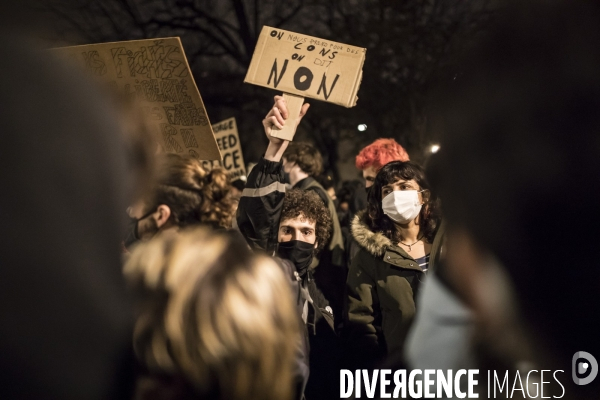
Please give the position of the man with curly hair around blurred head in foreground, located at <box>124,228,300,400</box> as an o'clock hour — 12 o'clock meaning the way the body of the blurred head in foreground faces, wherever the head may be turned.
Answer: The man with curly hair is roughly at 12 o'clock from the blurred head in foreground.

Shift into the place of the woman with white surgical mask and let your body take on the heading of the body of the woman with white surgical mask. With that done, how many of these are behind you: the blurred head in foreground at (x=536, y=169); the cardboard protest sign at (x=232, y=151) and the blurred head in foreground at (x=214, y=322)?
1

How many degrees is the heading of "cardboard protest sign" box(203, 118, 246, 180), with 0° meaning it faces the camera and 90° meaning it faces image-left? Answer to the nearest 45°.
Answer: approximately 0°

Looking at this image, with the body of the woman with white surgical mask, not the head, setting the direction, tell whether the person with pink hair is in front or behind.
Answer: behind

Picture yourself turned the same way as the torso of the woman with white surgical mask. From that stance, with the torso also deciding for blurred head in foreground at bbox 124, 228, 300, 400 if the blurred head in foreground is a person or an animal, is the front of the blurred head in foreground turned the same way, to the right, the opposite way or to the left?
the opposite way

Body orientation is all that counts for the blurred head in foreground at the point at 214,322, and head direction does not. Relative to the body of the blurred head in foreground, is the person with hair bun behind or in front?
in front

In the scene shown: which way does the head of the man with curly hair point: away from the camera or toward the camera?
toward the camera

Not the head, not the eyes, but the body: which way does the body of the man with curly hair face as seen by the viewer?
toward the camera

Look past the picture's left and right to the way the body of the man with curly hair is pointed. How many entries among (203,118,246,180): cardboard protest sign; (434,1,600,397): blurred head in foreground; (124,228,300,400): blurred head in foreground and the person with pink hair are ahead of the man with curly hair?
2

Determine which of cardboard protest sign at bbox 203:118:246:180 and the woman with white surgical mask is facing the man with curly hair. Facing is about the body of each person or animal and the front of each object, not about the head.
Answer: the cardboard protest sign

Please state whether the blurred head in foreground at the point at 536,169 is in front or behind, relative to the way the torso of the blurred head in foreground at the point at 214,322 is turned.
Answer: behind

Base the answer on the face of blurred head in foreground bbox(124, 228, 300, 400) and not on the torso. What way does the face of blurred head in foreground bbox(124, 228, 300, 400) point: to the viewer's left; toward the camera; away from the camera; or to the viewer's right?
away from the camera

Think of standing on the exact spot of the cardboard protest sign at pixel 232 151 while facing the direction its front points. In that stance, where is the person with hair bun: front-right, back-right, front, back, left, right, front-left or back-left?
front

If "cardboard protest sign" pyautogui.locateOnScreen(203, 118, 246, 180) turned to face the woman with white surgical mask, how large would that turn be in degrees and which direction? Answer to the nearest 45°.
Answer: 0° — it already faces them

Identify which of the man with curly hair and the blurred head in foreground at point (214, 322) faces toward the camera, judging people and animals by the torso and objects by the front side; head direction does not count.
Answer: the man with curly hair

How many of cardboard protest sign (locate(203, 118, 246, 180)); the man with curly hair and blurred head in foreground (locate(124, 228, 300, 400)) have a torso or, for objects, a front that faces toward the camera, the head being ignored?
2
